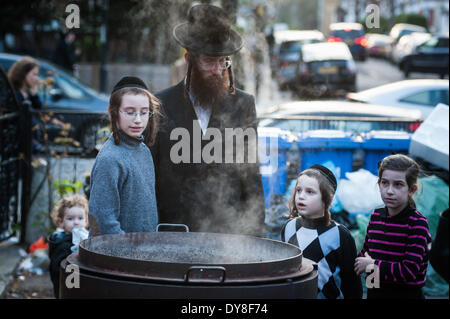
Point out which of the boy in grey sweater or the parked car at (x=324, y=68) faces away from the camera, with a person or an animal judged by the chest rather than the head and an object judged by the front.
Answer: the parked car

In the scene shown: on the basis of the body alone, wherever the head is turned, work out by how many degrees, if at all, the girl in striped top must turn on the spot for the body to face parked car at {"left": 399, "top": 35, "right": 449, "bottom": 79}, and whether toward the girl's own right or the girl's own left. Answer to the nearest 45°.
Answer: approximately 135° to the girl's own right

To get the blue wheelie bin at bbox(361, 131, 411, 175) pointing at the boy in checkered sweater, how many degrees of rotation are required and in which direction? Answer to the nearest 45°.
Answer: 0° — it already faces them

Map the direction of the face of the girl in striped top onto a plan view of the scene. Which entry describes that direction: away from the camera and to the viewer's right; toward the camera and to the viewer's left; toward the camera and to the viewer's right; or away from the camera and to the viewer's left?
toward the camera and to the viewer's left

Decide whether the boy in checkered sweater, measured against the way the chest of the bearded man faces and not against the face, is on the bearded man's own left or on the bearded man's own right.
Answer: on the bearded man's own left

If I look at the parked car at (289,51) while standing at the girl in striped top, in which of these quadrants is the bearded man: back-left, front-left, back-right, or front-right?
front-left

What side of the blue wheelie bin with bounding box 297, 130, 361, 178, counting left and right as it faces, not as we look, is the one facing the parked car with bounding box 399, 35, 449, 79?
back

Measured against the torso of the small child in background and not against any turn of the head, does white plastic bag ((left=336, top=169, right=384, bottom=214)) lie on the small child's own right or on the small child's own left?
on the small child's own left

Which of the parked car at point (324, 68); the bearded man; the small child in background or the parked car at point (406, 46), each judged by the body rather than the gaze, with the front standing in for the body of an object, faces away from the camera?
the parked car at point (324, 68)

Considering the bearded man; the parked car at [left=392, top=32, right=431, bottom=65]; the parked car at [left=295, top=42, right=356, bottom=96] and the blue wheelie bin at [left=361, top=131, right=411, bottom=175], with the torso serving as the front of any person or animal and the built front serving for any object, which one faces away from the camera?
the parked car at [left=295, top=42, right=356, bottom=96]

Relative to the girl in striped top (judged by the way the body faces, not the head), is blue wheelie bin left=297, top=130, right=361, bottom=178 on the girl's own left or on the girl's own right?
on the girl's own right

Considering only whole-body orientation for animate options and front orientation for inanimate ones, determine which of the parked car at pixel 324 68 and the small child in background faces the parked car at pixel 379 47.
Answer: the parked car at pixel 324 68

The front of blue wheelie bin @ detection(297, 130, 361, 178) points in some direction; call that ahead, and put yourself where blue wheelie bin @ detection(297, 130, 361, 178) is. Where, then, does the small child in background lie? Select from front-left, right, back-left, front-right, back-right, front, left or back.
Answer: front-right

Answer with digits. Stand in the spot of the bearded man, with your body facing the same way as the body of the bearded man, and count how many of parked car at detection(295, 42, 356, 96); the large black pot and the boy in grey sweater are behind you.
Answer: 1

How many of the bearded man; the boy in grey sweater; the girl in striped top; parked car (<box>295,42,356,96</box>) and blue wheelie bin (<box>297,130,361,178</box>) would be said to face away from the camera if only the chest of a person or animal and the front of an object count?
1

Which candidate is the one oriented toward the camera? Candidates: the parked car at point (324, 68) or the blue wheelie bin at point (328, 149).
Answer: the blue wheelie bin

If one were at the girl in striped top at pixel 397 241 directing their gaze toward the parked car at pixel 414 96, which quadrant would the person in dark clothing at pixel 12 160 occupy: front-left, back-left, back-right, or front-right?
front-left

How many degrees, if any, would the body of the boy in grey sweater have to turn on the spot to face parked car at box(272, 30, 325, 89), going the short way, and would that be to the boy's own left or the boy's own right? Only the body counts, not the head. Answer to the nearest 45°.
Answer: approximately 135° to the boy's own left
